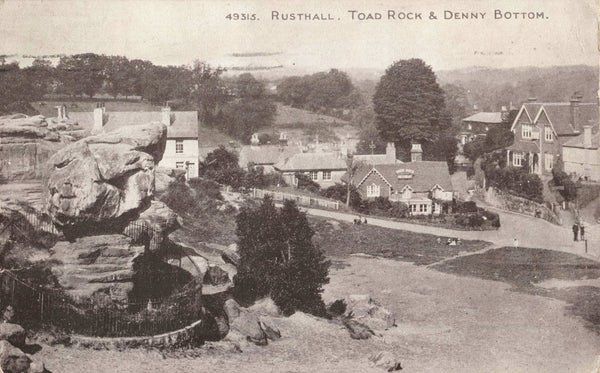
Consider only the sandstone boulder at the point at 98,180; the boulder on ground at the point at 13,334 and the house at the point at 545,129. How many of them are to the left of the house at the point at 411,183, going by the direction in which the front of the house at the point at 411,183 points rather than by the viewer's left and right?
1

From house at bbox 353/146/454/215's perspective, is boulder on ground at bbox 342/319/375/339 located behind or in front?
in front

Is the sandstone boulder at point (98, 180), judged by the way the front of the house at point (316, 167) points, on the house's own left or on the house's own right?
on the house's own right

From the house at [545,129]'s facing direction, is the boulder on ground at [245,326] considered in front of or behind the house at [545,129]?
in front

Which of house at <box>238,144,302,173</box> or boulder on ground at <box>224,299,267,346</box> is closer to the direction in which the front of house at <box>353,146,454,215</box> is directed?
the boulder on ground

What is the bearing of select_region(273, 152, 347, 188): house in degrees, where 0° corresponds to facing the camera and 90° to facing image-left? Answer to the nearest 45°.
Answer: approximately 0°

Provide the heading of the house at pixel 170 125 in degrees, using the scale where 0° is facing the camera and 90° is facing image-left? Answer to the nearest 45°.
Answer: approximately 0°

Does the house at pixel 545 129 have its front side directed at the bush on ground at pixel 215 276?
yes

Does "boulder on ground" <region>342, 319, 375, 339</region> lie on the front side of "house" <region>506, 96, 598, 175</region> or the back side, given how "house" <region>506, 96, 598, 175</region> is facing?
on the front side

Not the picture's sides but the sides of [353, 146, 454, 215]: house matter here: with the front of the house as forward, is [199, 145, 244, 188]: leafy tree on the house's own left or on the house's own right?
on the house's own right

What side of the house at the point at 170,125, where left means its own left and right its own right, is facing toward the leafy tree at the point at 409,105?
left

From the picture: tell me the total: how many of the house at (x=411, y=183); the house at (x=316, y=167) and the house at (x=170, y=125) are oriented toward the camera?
3
